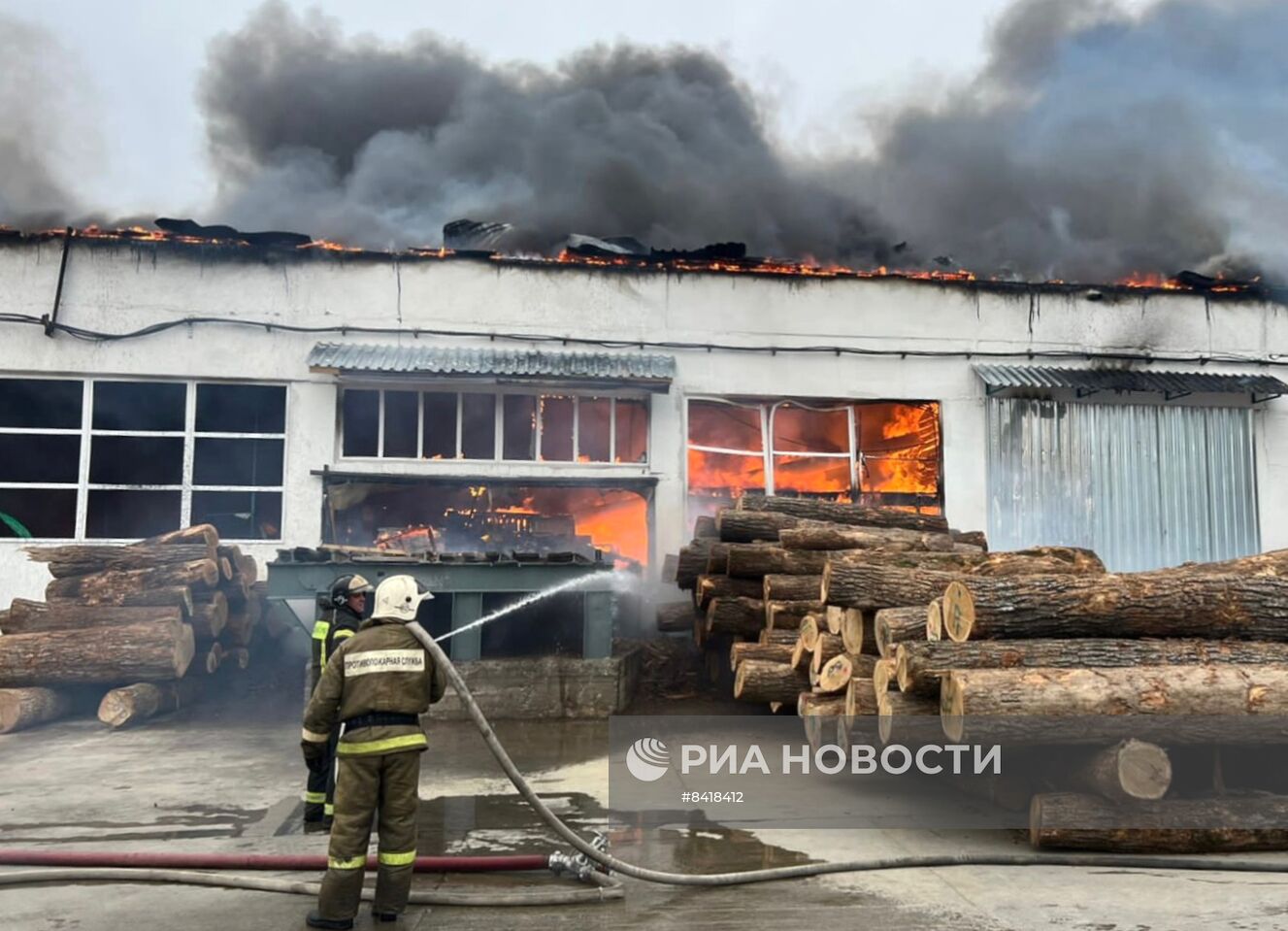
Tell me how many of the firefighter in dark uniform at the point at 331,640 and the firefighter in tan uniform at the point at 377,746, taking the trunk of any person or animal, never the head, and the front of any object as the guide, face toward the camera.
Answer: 0

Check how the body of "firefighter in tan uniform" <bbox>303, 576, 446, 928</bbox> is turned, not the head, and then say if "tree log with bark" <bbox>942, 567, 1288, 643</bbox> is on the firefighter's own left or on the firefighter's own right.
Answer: on the firefighter's own right

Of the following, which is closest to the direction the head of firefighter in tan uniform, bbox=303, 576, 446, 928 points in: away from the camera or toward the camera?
away from the camera

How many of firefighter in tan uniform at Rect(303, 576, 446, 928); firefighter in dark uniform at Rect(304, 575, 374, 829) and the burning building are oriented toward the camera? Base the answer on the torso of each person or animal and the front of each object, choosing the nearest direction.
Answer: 1

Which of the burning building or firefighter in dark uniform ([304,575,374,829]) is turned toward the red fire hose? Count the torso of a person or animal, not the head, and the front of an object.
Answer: the burning building

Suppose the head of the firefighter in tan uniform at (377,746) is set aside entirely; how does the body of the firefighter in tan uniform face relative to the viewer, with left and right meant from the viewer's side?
facing away from the viewer

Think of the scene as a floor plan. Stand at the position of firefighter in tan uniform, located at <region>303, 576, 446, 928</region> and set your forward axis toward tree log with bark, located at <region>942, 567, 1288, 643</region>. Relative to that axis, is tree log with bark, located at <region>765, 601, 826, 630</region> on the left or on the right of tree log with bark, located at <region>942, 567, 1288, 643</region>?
left

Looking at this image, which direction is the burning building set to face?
toward the camera

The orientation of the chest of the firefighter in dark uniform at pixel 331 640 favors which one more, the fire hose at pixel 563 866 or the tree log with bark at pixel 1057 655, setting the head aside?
the tree log with bark
